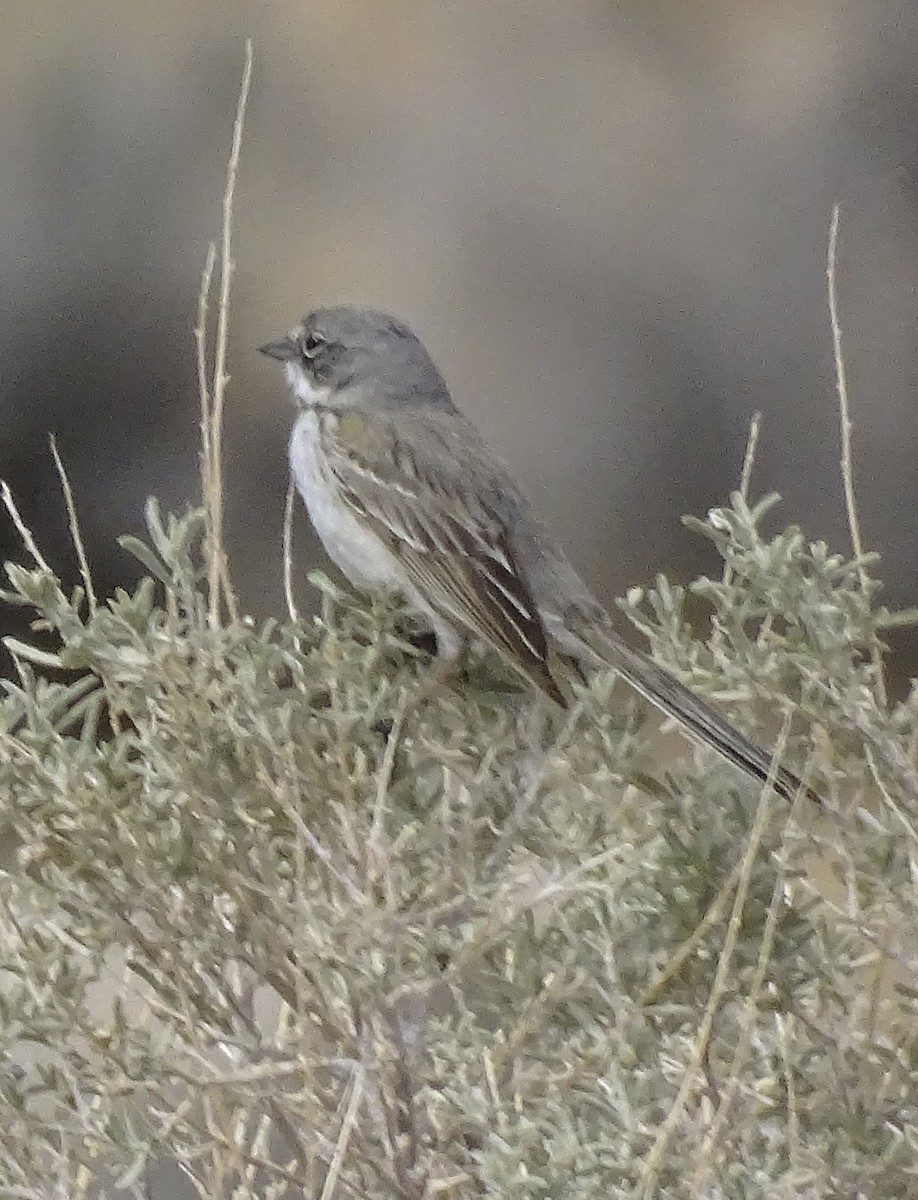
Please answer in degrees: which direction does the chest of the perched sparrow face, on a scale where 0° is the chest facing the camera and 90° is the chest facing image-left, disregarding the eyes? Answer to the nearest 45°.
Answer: approximately 90°
